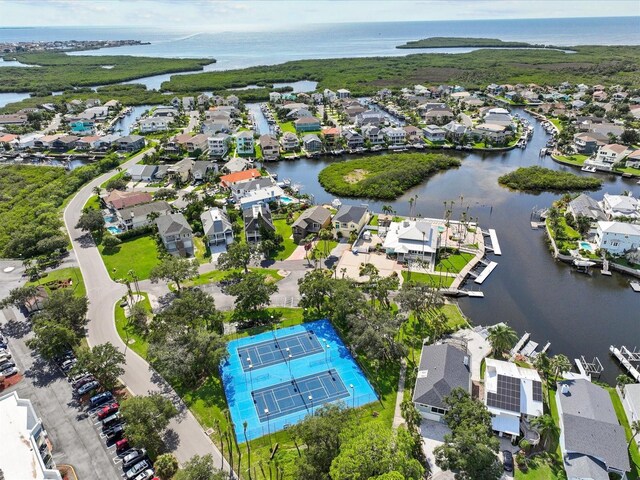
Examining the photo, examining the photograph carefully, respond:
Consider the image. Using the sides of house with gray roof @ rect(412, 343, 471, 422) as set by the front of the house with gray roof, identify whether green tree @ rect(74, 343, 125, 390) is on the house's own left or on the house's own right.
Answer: on the house's own right

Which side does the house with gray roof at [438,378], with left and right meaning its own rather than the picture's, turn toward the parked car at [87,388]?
right

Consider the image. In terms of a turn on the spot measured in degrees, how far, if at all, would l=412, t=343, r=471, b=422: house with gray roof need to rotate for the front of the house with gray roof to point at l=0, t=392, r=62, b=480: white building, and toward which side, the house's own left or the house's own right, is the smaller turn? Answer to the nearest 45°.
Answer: approximately 45° to the house's own right

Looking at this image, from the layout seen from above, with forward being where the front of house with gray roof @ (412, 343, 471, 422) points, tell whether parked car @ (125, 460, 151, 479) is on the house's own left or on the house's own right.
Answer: on the house's own right

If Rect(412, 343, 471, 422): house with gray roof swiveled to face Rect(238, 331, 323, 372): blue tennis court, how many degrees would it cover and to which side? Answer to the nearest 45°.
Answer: approximately 90° to its right

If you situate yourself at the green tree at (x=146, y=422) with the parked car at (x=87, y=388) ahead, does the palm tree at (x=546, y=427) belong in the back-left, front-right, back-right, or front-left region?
back-right

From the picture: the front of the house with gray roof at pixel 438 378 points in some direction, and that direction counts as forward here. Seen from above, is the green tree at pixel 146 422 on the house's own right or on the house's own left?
on the house's own right

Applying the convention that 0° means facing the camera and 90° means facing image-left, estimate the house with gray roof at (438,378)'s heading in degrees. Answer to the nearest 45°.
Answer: approximately 0°

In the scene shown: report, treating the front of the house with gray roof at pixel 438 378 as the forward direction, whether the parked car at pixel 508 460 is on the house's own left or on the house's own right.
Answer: on the house's own left
